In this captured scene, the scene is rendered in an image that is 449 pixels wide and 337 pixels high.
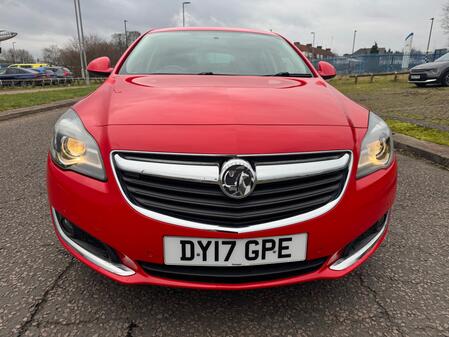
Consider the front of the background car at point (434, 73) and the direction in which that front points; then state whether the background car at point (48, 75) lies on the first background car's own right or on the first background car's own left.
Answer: on the first background car's own right

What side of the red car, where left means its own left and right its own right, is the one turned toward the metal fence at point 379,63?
back

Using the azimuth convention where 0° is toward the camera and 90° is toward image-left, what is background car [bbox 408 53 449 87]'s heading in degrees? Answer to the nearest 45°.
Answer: approximately 45°

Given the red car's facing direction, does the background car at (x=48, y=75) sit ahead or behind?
behind

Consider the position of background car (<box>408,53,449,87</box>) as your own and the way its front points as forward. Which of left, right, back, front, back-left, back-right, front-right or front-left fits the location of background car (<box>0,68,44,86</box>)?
front-right

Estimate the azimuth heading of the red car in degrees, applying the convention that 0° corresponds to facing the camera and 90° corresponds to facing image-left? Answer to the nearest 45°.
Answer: approximately 0°

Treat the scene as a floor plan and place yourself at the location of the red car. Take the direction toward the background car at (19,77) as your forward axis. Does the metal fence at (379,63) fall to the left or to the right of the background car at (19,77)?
right

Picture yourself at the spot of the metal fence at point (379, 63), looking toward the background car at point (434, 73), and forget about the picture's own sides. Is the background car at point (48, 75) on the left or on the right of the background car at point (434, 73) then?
right

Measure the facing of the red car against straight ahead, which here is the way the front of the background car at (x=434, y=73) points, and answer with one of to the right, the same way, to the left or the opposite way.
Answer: to the left

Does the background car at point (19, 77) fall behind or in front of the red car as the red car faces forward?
behind

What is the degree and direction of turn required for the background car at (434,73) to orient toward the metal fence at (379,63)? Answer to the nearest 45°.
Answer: approximately 135° to its right
